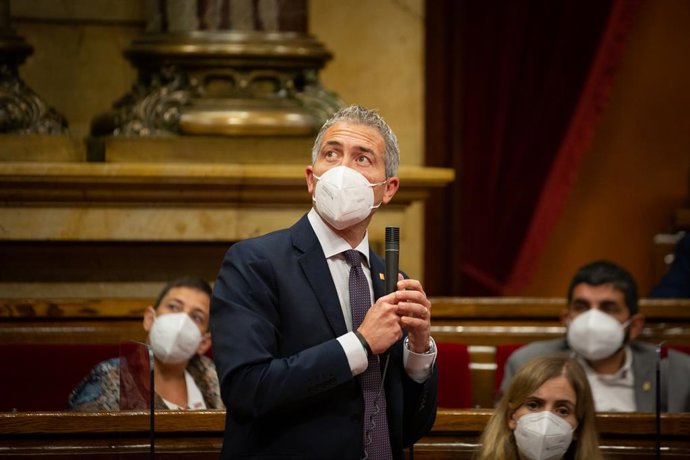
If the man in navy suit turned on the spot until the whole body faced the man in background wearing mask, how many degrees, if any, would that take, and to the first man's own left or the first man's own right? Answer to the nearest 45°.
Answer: approximately 90° to the first man's own left

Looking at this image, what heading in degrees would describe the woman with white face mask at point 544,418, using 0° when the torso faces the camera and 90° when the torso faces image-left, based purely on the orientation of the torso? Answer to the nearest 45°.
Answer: approximately 0°

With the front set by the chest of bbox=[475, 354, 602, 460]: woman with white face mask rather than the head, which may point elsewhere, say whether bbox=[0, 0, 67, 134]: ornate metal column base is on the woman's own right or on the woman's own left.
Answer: on the woman's own right

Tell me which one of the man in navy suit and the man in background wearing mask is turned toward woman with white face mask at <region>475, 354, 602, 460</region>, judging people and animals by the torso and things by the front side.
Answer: the man in background wearing mask

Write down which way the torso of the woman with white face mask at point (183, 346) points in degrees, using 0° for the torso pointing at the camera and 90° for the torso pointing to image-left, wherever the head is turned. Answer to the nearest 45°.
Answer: approximately 0°

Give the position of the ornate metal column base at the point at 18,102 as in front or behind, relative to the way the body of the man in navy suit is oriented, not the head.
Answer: behind

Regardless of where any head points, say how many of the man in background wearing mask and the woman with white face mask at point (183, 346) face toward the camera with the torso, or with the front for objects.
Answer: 2
